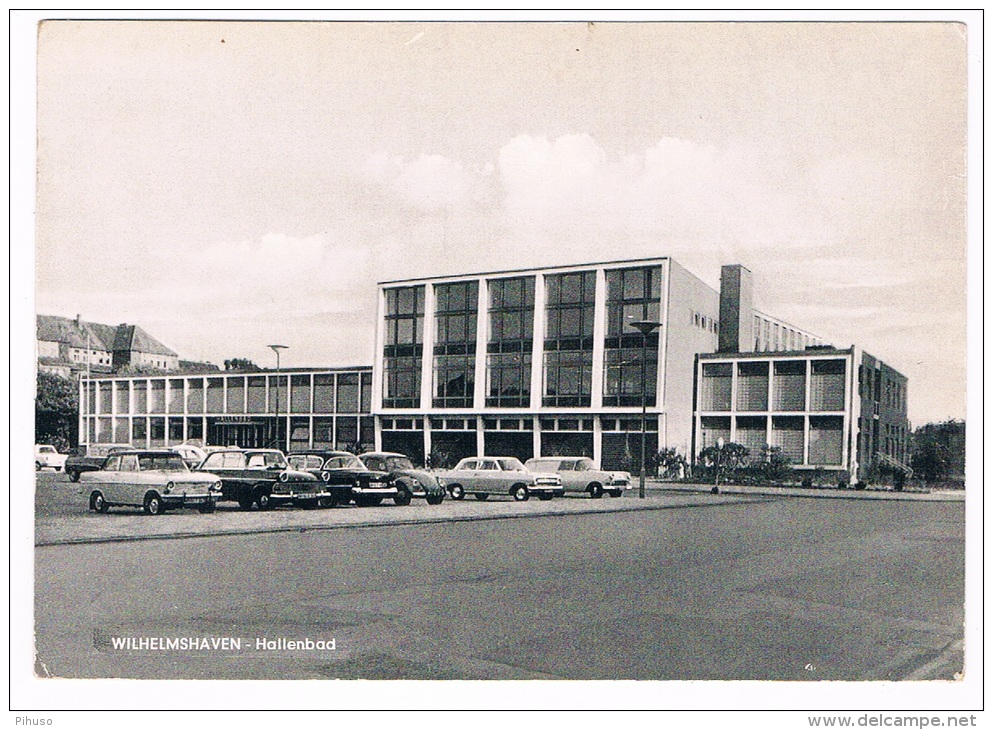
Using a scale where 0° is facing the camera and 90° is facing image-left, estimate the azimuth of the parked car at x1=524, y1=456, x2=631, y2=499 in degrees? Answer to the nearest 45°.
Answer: approximately 315°

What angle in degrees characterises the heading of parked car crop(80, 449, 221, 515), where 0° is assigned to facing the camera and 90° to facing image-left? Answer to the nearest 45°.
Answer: approximately 315°

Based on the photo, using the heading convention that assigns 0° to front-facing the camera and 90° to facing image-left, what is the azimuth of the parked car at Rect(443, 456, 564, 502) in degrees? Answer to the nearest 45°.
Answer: approximately 315°

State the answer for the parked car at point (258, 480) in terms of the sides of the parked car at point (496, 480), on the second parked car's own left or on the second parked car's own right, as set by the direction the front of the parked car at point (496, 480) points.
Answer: on the second parked car's own right
